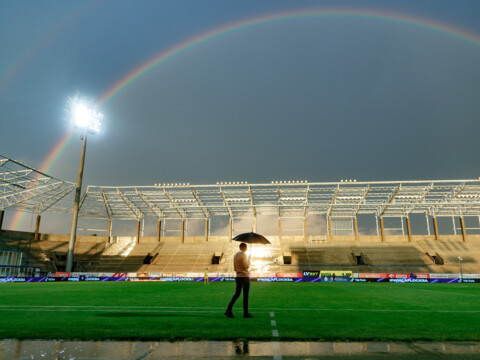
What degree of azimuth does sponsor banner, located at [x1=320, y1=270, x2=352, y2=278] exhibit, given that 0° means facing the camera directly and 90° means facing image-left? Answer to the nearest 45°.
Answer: approximately 0°

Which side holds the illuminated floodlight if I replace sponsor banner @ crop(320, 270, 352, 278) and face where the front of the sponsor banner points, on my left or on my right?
on my right

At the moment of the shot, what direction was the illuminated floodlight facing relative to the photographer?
facing the viewer and to the right of the viewer

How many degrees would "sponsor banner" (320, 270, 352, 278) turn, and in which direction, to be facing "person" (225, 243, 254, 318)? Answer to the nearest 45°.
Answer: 0° — it already faces them

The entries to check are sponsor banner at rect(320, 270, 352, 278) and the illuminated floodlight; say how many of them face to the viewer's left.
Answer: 0

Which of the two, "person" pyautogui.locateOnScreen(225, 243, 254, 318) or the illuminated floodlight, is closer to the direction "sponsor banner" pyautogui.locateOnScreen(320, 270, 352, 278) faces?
the person
